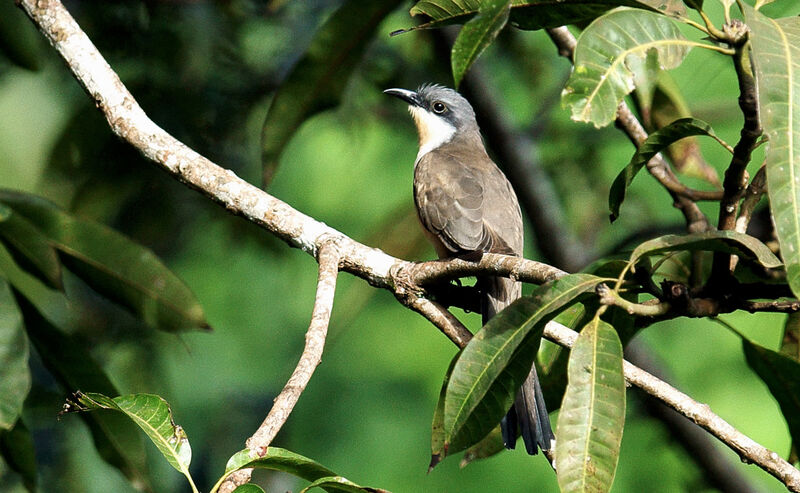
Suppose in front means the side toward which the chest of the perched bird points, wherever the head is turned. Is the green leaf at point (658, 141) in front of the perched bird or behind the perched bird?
behind

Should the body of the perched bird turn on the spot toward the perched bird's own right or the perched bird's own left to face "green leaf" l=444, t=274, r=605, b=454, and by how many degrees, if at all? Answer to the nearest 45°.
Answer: approximately 135° to the perched bird's own left

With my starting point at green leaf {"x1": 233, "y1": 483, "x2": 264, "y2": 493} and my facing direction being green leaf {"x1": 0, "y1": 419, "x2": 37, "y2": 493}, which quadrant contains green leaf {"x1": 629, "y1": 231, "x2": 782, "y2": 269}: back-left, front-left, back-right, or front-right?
back-right

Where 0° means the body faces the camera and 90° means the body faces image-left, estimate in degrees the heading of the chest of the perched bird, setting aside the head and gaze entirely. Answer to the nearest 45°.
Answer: approximately 135°

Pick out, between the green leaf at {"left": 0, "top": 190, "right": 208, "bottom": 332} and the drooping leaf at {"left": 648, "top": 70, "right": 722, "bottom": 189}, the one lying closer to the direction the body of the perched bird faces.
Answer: the green leaf

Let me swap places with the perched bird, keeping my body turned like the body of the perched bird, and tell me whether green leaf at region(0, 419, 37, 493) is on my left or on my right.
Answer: on my left

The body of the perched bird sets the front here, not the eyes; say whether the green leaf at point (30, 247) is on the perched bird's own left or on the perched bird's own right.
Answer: on the perched bird's own left
